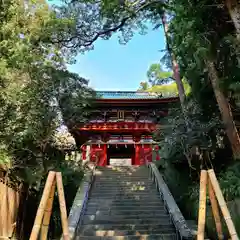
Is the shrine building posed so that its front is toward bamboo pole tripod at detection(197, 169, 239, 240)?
yes

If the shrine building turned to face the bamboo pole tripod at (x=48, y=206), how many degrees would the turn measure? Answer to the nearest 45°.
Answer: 0° — it already faces it

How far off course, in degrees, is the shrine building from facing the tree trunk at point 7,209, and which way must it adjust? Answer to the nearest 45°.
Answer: approximately 45° to its right

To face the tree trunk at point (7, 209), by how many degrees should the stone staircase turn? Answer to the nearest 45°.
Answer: approximately 90° to its right

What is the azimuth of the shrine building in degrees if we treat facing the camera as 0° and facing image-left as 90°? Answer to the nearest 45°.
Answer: approximately 0°
